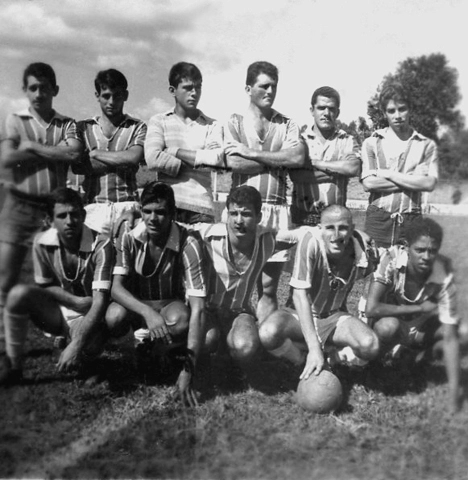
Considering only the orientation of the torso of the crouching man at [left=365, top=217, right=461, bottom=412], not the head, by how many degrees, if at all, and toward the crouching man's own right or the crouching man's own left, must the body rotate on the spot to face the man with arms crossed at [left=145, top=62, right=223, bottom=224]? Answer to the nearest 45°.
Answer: approximately 90° to the crouching man's own right

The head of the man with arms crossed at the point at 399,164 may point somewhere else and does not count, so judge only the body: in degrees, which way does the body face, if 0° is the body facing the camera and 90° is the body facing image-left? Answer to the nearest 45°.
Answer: approximately 0°

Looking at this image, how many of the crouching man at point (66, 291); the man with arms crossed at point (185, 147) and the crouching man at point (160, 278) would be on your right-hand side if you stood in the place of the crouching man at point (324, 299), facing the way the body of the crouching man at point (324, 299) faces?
3

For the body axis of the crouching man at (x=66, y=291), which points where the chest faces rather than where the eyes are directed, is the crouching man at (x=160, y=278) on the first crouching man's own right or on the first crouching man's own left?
on the first crouching man's own left

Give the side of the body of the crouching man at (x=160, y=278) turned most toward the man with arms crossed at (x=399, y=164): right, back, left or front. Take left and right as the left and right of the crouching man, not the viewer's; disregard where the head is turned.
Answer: left

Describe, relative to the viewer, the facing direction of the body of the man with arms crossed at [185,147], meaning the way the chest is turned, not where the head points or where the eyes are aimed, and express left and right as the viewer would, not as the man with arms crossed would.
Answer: facing the viewer and to the right of the viewer

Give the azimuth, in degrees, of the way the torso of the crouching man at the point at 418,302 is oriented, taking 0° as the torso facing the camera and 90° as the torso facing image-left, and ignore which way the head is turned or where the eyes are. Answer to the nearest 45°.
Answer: approximately 0°

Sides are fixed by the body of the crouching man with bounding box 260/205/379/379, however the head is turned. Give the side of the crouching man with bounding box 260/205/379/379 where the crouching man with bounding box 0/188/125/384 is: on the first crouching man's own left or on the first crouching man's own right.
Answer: on the first crouching man's own right
